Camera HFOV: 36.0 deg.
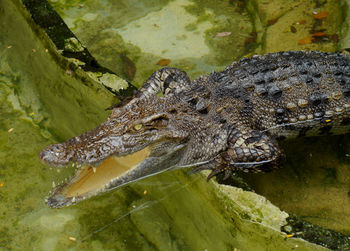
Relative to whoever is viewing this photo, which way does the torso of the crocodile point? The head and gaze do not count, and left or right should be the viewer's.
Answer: facing the viewer and to the left of the viewer
